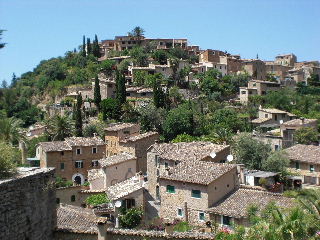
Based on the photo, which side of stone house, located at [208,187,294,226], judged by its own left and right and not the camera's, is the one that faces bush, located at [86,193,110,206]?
right

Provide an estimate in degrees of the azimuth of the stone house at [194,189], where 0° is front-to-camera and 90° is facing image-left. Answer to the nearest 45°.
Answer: approximately 45°

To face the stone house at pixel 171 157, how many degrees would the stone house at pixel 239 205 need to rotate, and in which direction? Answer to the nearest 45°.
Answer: approximately 90° to its right

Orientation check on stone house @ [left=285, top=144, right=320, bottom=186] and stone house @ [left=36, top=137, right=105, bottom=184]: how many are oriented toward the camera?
2

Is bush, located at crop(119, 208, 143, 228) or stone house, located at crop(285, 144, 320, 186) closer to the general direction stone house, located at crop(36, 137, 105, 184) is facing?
the bush

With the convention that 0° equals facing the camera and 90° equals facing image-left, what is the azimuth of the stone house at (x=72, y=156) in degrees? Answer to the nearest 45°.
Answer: approximately 0°

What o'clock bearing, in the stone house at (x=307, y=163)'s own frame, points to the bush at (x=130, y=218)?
The bush is roughly at 1 o'clock from the stone house.

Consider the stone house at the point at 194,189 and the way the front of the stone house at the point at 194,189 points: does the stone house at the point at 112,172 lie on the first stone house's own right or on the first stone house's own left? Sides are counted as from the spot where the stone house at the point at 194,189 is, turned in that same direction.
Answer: on the first stone house's own right

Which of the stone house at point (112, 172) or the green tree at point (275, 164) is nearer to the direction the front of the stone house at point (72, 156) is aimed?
the stone house

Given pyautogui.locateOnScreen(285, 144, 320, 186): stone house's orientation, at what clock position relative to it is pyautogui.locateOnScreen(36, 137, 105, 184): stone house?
pyautogui.locateOnScreen(36, 137, 105, 184): stone house is roughly at 3 o'clock from pyautogui.locateOnScreen(285, 144, 320, 186): stone house.
